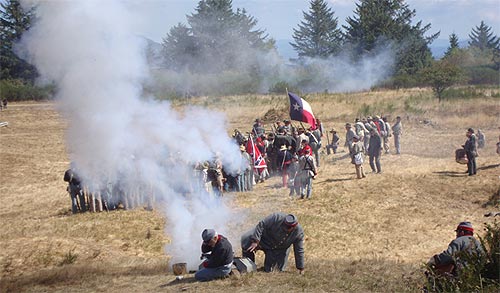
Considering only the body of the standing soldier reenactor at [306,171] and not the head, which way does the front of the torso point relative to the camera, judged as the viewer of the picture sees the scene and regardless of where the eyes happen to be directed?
away from the camera

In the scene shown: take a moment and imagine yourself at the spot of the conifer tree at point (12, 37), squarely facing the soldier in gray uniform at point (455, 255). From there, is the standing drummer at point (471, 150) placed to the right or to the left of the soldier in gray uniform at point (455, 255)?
left

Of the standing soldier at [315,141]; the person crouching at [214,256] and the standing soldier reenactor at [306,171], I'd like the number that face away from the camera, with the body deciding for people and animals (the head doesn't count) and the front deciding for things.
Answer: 2

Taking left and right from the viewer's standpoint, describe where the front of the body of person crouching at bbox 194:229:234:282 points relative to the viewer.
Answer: facing to the left of the viewer

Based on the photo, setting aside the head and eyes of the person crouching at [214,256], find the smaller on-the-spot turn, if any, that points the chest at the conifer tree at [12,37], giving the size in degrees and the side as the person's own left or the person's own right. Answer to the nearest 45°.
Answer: approximately 45° to the person's own right
